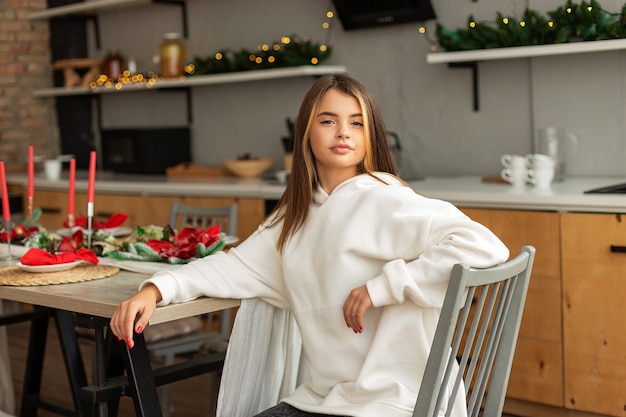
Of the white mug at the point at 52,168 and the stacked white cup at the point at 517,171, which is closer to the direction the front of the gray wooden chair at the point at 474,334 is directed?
the white mug

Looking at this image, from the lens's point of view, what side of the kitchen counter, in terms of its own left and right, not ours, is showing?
front

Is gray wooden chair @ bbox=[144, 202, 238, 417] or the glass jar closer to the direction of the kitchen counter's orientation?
the gray wooden chair

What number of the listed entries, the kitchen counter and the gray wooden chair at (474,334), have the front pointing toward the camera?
1

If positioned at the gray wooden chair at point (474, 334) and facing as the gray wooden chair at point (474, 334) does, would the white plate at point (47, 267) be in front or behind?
in front

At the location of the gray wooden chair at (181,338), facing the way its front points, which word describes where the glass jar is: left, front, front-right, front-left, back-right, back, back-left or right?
back-right

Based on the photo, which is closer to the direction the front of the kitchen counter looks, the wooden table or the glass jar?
the wooden table

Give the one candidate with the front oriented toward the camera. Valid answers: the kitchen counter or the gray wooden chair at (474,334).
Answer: the kitchen counter

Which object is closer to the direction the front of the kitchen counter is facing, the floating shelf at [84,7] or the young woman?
the young woman

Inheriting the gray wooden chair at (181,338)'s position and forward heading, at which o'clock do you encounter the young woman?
The young woman is roughly at 10 o'clock from the gray wooden chair.

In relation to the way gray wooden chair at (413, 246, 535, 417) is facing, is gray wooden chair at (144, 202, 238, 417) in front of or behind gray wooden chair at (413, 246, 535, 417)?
in front

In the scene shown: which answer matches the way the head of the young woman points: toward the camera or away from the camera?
toward the camera

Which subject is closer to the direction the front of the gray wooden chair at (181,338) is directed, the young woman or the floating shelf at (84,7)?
the young woman

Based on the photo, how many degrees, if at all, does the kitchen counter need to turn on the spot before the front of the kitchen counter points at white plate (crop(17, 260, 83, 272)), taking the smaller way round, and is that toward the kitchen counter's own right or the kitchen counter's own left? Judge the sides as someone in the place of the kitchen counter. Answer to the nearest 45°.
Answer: approximately 45° to the kitchen counter's own right

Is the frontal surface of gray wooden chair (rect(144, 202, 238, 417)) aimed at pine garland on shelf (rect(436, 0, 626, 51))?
no

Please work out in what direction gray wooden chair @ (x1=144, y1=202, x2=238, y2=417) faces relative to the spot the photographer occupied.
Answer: facing the viewer and to the left of the viewer

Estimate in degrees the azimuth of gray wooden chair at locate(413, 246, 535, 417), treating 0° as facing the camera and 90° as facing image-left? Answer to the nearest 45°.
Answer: approximately 135°

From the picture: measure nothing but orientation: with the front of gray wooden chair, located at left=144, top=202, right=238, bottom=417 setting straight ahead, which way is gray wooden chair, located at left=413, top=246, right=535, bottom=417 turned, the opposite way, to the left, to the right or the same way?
to the right
